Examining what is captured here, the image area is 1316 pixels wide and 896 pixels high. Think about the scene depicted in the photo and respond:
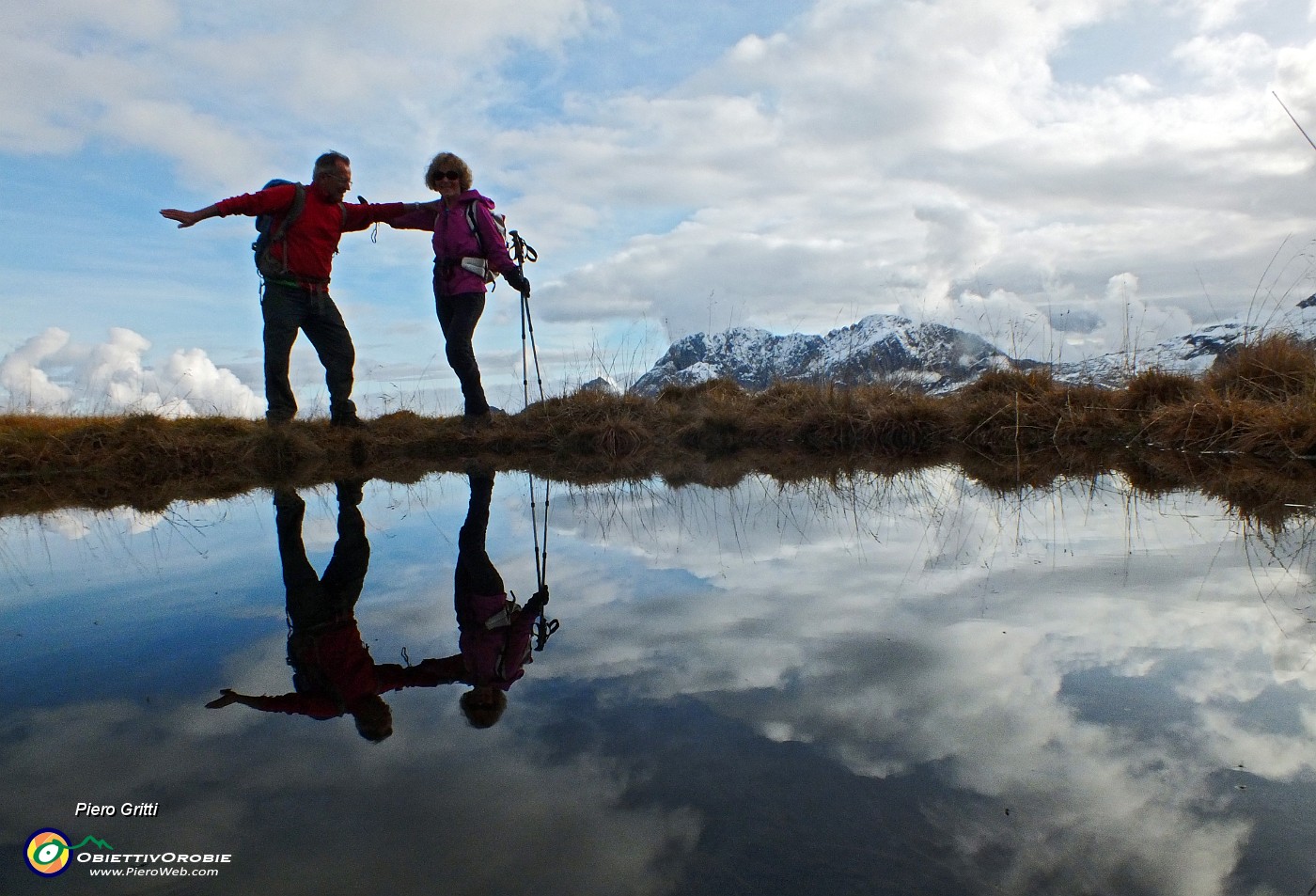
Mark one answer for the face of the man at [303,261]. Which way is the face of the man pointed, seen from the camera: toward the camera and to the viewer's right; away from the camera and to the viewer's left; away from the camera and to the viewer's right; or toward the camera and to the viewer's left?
toward the camera and to the viewer's right

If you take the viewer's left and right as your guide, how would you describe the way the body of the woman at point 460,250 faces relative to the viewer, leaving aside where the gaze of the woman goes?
facing the viewer and to the left of the viewer

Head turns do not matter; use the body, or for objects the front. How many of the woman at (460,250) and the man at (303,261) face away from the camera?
0

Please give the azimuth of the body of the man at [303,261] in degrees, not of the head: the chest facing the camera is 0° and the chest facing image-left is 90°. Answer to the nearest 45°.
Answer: approximately 315°

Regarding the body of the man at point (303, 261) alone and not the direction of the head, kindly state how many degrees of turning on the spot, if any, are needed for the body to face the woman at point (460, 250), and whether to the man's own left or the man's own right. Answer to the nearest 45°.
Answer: approximately 45° to the man's own left

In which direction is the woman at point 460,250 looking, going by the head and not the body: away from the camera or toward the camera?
toward the camera

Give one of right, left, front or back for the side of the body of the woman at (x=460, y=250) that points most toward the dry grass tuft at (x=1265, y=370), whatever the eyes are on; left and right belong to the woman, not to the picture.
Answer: left
